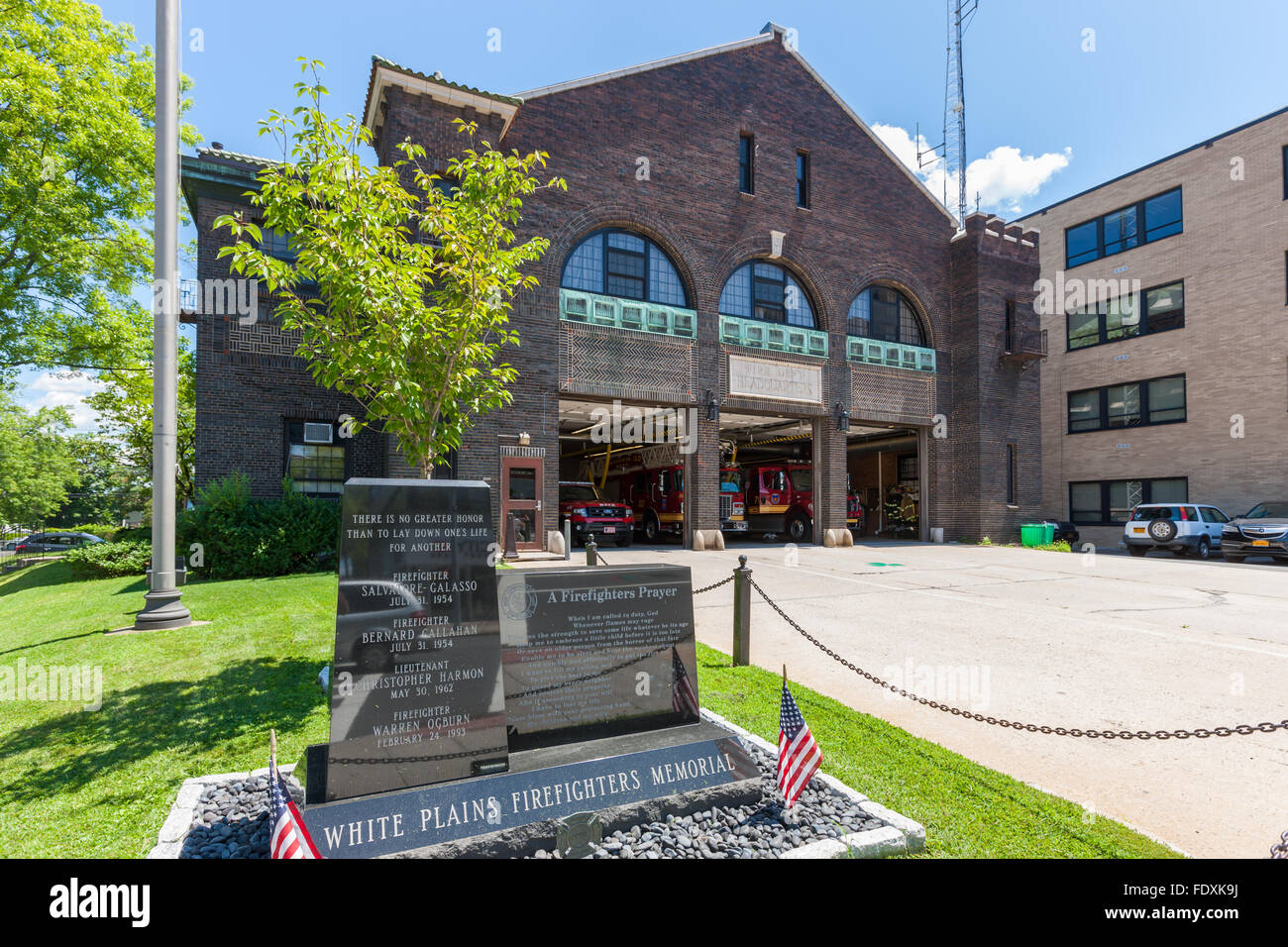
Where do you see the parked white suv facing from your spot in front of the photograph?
facing away from the viewer and to the right of the viewer

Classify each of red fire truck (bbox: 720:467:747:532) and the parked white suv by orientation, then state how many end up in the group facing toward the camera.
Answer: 1

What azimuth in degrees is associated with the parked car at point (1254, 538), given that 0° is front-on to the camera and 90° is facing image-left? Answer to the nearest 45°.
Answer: approximately 45°

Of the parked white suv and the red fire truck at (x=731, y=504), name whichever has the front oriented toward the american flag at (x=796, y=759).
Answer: the red fire truck

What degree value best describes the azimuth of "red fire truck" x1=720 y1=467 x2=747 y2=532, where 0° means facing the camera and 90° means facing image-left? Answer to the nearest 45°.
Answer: approximately 0°
